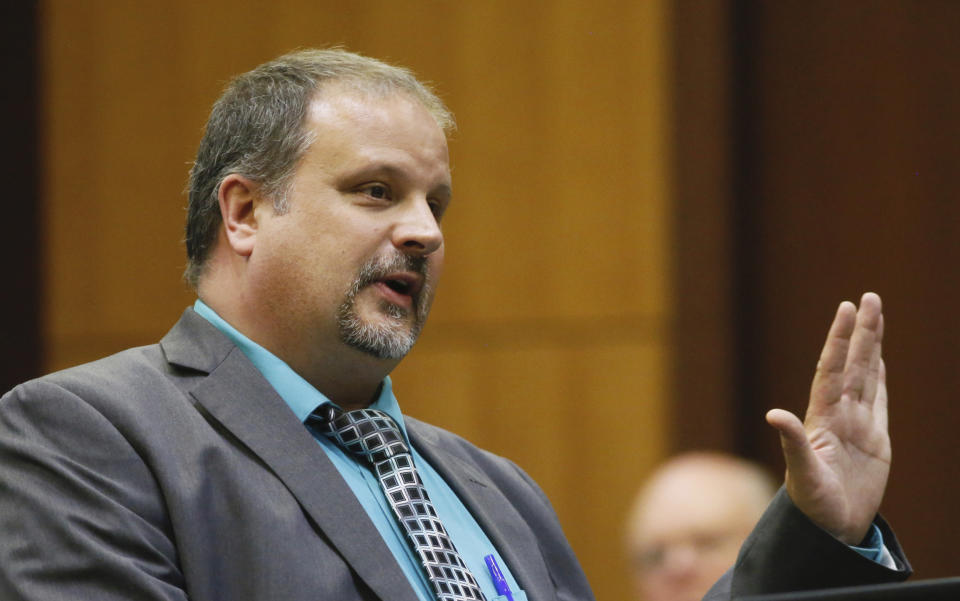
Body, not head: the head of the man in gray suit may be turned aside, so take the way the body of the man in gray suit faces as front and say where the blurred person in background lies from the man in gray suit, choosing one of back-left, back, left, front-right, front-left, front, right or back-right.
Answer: left

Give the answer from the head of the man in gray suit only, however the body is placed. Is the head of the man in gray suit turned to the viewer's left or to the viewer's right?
to the viewer's right

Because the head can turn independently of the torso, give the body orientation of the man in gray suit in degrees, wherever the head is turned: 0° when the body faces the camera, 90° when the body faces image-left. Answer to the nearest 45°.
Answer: approximately 315°
